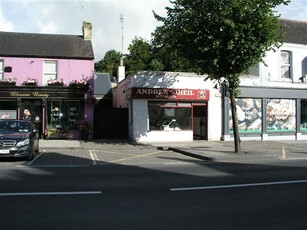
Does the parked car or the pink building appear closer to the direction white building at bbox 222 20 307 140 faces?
the parked car

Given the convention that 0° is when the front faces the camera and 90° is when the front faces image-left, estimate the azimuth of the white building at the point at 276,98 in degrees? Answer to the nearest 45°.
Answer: approximately 0°

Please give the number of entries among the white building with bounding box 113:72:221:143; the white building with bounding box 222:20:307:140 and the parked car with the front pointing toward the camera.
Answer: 3

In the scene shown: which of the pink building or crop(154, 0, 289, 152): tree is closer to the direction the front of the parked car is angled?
the tree

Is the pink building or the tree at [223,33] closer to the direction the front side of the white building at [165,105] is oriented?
the tree

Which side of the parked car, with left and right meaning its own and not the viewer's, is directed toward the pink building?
back

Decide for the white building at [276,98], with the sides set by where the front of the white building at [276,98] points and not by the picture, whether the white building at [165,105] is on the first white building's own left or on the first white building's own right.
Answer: on the first white building's own right

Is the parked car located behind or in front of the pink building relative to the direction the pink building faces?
in front

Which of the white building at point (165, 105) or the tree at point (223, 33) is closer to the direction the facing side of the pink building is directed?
the tree
